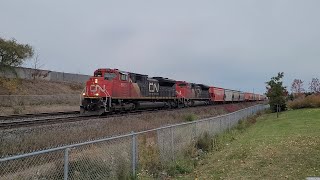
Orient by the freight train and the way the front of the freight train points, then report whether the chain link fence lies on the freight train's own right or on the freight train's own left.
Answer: on the freight train's own left

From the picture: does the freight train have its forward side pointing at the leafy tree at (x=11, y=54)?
no

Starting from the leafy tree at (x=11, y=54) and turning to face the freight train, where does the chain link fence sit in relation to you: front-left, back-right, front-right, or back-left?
front-right

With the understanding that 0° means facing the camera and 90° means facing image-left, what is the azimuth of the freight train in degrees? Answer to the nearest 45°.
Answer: approximately 45°

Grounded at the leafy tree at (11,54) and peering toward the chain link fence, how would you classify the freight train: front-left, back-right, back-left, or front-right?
front-left
